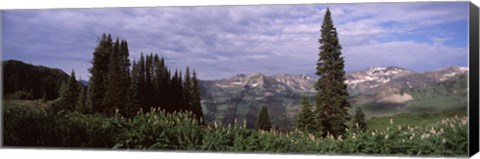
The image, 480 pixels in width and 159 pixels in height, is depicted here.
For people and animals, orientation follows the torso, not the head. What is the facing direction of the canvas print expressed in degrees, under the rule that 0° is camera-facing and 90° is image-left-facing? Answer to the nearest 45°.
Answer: approximately 45°
